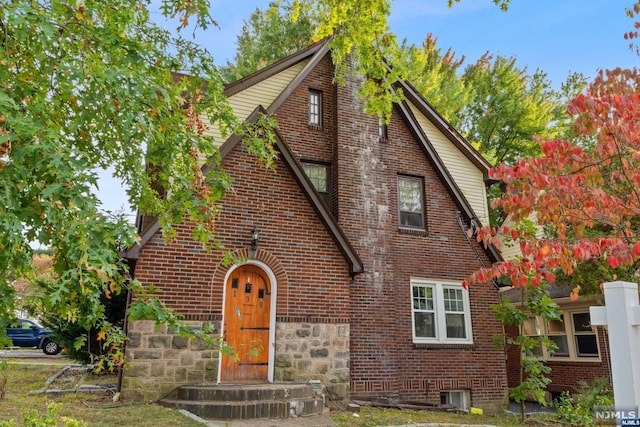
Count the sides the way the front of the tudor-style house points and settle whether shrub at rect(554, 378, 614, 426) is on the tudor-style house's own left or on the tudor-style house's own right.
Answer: on the tudor-style house's own left

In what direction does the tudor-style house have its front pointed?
toward the camera

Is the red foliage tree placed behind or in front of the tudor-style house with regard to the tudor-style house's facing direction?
in front

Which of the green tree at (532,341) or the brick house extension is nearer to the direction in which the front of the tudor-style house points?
the green tree

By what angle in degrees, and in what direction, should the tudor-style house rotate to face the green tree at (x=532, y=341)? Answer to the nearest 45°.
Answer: approximately 90° to its left

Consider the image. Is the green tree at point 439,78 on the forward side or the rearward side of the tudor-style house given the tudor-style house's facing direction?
on the rearward side

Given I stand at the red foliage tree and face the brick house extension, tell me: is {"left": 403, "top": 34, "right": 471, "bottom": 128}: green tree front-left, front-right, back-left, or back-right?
front-left

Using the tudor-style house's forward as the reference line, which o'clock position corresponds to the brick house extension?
The brick house extension is roughly at 8 o'clock from the tudor-style house.
